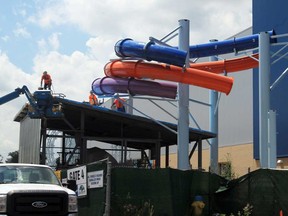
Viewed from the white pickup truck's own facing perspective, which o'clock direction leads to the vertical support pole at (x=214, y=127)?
The vertical support pole is roughly at 7 o'clock from the white pickup truck.

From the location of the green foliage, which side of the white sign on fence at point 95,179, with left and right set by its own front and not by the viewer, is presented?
left

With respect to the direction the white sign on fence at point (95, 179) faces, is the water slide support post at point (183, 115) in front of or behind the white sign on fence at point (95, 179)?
behind

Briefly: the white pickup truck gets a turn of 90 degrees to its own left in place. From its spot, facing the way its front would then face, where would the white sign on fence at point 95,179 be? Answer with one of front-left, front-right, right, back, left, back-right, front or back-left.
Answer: front-left

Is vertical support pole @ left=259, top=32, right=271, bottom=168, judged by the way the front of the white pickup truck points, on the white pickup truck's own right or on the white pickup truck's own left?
on the white pickup truck's own left

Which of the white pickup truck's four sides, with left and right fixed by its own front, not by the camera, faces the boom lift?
back

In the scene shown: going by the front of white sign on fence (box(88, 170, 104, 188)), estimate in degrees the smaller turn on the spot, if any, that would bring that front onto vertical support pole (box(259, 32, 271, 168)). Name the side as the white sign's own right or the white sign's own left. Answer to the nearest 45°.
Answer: approximately 135° to the white sign's own left

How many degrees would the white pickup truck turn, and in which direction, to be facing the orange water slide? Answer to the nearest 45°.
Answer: approximately 135° to its left

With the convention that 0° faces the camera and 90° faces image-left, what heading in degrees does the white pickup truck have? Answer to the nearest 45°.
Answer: approximately 0°

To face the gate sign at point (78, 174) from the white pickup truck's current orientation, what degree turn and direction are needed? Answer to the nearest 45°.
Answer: approximately 180°
